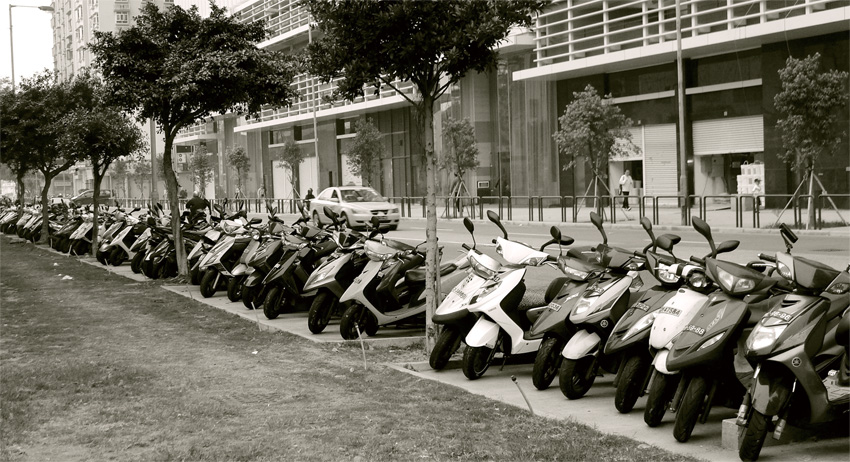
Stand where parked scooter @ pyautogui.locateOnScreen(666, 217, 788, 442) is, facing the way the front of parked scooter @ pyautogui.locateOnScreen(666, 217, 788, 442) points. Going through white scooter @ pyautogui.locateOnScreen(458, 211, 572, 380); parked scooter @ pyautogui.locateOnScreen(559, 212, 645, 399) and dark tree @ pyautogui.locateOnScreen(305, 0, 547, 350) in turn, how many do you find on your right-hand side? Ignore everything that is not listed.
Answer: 3

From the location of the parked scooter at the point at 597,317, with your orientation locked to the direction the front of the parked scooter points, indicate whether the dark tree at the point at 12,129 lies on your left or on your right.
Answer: on your right

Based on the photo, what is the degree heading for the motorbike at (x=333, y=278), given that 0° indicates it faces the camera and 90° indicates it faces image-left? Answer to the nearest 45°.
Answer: approximately 45°

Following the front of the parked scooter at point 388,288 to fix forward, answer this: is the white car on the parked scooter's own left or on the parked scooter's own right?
on the parked scooter's own right

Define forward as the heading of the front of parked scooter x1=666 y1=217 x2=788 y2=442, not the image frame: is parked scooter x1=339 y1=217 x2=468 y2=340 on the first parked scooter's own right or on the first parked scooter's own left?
on the first parked scooter's own right

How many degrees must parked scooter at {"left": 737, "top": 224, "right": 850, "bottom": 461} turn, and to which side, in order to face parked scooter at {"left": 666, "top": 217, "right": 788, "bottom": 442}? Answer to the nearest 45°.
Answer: approximately 90° to its right

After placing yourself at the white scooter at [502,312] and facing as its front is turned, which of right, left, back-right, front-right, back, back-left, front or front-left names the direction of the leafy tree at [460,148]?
back-right
